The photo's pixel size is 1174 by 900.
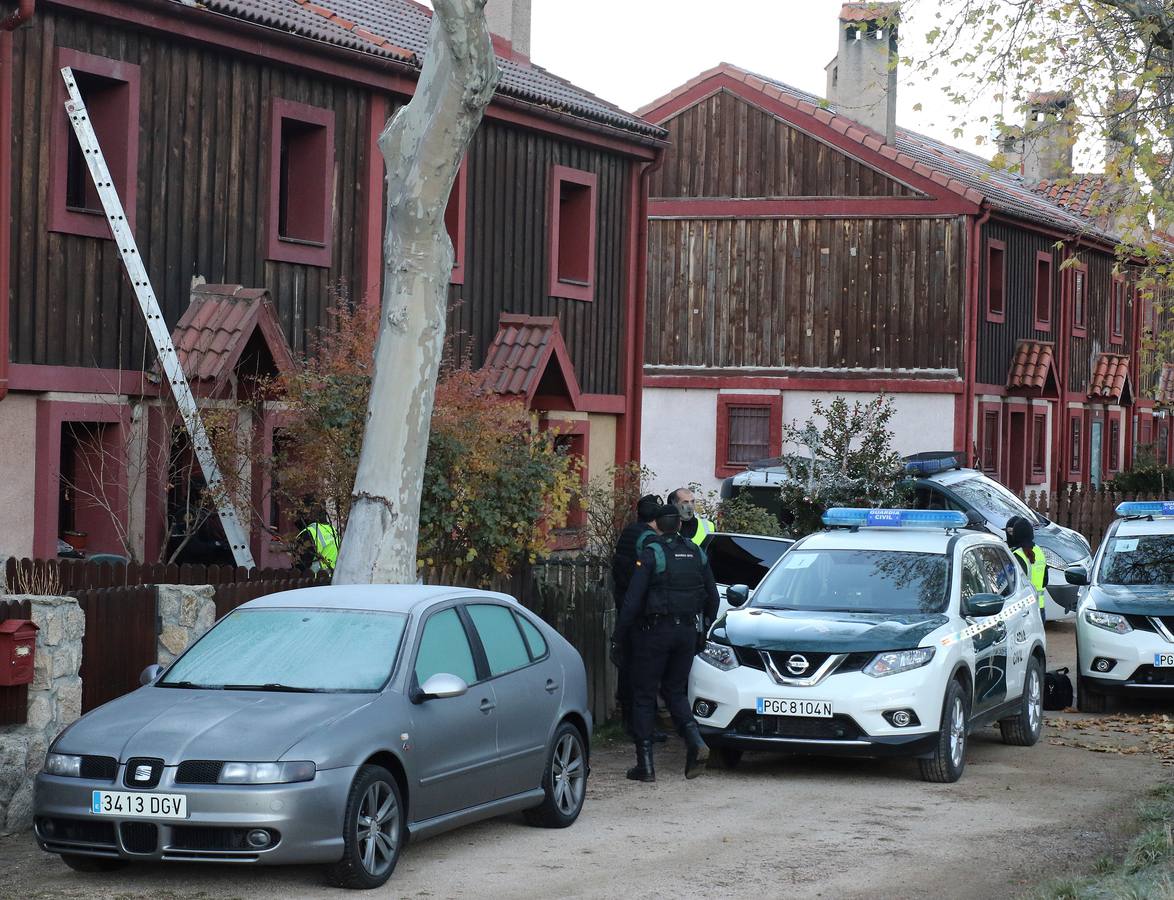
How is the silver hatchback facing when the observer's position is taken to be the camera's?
facing the viewer and to the left of the viewer

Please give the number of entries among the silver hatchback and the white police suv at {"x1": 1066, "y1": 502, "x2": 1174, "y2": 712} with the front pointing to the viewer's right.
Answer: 0

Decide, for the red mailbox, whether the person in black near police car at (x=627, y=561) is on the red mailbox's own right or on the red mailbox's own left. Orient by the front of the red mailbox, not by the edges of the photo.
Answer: on the red mailbox's own left

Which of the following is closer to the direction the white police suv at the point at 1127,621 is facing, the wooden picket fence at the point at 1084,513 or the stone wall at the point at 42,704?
the stone wall

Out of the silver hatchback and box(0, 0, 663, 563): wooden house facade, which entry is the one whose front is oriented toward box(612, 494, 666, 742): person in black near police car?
the wooden house facade

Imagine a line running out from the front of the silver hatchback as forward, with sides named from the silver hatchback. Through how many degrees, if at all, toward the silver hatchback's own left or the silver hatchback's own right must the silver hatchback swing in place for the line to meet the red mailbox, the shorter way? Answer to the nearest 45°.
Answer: approximately 90° to the silver hatchback's own right

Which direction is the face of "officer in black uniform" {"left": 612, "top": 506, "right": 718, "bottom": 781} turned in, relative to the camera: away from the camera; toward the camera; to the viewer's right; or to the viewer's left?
away from the camera

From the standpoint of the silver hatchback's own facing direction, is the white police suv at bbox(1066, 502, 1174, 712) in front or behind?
behind

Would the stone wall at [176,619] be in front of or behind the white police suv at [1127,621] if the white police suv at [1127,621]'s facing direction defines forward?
in front

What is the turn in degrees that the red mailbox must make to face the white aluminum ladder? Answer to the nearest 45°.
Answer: approximately 135° to its left

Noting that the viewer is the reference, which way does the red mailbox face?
facing the viewer and to the right of the viewer
